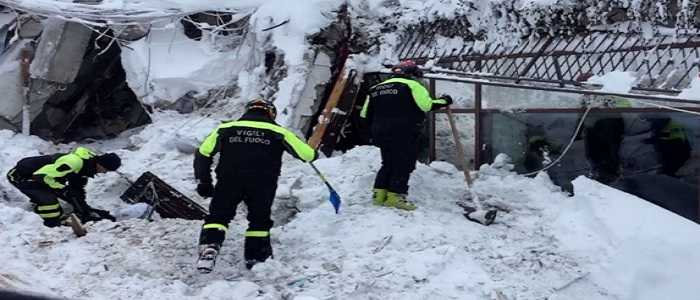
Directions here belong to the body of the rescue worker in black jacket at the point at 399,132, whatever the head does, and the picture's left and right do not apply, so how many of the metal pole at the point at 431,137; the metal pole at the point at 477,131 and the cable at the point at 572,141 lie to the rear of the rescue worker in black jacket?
0

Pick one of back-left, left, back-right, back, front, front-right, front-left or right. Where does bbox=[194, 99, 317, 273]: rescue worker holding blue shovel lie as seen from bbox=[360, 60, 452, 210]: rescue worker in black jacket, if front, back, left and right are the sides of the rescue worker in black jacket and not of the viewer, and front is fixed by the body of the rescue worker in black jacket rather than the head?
back

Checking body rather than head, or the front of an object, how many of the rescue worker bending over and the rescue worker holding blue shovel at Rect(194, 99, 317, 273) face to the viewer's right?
1

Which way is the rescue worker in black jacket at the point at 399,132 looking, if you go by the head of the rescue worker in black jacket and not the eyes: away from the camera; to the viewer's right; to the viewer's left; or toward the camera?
away from the camera

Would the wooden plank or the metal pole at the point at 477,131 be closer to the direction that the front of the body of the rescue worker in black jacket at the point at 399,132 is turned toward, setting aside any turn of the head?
the metal pole

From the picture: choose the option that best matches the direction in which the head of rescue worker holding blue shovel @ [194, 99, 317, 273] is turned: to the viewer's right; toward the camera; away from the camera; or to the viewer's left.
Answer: away from the camera

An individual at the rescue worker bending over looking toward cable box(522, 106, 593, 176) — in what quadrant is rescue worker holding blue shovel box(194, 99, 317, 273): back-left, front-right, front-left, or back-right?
front-right

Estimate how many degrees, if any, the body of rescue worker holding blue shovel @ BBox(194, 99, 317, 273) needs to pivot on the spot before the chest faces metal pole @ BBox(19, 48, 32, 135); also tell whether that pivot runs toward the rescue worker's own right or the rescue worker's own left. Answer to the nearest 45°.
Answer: approximately 45° to the rescue worker's own left

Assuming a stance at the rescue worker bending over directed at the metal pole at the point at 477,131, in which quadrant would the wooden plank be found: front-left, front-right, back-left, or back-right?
front-left

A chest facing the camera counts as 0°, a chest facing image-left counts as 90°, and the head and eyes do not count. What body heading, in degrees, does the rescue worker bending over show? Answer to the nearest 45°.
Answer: approximately 270°

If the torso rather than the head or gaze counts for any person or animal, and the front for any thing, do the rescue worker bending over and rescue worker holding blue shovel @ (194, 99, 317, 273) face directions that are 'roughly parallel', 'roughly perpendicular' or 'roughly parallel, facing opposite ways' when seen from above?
roughly perpendicular

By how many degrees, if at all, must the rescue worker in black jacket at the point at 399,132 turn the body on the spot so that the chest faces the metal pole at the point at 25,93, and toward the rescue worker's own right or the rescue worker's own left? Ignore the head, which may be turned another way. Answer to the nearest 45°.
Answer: approximately 90° to the rescue worker's own left

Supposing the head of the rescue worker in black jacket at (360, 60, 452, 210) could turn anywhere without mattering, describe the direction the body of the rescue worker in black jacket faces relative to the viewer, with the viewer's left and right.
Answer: facing away from the viewer and to the right of the viewer

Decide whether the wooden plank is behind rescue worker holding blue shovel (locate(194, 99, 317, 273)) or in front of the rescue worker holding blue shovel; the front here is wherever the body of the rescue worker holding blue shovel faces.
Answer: in front

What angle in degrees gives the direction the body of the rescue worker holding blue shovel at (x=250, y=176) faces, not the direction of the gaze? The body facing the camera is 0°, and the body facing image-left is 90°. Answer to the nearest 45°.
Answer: approximately 180°

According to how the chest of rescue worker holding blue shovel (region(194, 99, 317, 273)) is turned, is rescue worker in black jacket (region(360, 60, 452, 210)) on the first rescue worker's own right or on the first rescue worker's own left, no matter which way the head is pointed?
on the first rescue worker's own right

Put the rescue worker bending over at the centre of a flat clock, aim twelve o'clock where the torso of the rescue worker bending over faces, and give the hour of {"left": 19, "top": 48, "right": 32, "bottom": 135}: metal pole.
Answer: The metal pole is roughly at 9 o'clock from the rescue worker bending over.

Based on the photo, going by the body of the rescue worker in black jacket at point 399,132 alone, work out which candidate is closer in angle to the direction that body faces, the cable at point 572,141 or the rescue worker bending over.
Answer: the cable
